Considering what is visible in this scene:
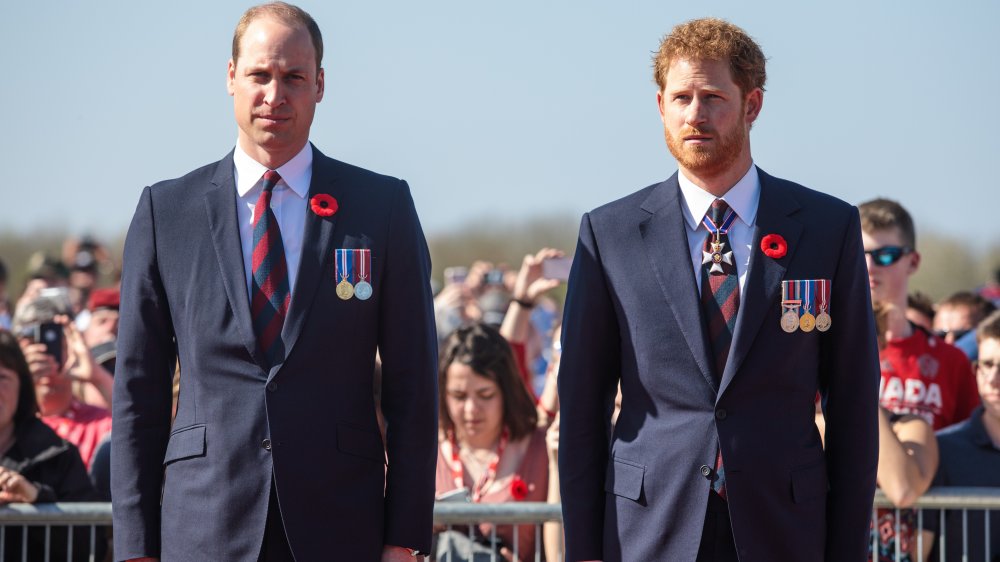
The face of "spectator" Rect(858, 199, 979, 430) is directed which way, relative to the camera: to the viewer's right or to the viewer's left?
to the viewer's left

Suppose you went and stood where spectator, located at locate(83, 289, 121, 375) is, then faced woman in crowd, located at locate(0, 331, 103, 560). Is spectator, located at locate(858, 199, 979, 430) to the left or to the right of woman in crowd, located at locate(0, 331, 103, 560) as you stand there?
left

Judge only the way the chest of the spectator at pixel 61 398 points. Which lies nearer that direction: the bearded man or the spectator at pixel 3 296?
the bearded man

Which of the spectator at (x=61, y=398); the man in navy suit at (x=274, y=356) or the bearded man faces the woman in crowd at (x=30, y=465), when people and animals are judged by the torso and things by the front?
the spectator

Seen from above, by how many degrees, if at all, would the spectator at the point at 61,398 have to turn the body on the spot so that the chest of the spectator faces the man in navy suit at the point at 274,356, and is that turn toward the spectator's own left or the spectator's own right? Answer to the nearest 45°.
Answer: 0° — they already face them

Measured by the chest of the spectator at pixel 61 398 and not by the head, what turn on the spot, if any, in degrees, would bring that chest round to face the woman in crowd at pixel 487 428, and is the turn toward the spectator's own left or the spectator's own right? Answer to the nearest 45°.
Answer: approximately 45° to the spectator's own left

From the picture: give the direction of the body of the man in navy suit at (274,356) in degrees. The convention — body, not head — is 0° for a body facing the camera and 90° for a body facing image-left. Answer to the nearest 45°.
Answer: approximately 0°

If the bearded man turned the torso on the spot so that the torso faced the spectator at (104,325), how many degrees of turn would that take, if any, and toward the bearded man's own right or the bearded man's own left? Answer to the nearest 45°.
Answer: approximately 135° to the bearded man's own right
